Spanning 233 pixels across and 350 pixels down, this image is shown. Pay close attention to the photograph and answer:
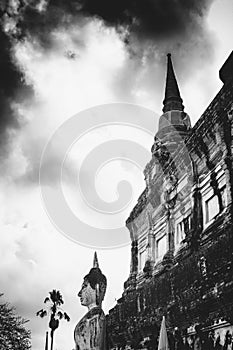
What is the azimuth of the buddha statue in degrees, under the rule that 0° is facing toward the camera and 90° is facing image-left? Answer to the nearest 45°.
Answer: approximately 90°
